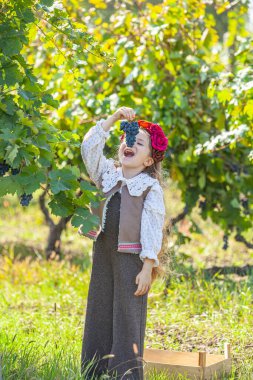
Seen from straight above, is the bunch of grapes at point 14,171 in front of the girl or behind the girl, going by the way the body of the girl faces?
in front

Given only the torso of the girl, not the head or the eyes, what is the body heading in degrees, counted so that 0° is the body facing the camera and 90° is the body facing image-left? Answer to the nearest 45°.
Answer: approximately 45°

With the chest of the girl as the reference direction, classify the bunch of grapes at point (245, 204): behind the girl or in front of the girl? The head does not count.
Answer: behind
